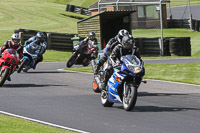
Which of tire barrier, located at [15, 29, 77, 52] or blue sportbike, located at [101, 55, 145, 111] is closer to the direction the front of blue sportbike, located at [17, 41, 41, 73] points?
the blue sportbike

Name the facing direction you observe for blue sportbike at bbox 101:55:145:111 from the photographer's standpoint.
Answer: facing the viewer and to the right of the viewer

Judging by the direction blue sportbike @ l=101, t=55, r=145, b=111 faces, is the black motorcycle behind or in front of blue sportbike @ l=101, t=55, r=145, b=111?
behind

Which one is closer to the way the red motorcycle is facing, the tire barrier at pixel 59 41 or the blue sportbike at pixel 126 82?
the blue sportbike

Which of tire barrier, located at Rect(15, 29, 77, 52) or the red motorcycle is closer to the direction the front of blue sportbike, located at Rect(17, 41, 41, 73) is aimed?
the red motorcycle

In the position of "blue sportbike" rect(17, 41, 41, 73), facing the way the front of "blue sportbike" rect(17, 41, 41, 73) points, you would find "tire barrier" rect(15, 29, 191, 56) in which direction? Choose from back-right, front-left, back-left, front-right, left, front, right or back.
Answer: back

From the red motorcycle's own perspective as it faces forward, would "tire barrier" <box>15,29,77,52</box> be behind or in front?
behind

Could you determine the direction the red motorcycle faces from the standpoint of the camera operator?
facing the viewer and to the left of the viewer

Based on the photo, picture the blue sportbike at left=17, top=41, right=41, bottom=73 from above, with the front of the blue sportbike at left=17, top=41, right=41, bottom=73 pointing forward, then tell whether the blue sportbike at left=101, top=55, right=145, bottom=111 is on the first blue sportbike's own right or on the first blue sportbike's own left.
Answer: on the first blue sportbike's own left

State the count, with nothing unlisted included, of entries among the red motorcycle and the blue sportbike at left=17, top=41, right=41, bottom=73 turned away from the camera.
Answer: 0

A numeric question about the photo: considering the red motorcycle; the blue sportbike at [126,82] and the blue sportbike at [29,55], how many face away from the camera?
0

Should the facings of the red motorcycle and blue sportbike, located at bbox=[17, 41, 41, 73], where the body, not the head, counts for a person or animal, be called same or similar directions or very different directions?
same or similar directions
